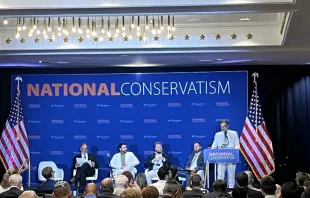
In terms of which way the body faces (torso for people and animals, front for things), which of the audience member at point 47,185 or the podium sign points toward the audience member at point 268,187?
the podium sign

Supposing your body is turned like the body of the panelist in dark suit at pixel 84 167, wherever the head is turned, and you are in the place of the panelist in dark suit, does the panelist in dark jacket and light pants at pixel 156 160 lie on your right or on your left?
on your left

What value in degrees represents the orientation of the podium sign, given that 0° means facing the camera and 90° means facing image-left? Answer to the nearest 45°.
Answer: approximately 0°

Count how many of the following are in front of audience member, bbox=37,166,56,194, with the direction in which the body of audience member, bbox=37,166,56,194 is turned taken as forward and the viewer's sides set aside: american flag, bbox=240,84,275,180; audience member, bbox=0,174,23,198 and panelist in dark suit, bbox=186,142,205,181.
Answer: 2

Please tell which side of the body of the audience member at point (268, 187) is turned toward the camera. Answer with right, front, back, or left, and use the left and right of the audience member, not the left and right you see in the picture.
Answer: back

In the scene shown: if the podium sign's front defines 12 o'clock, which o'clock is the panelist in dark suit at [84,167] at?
The panelist in dark suit is roughly at 3 o'clock from the podium sign.

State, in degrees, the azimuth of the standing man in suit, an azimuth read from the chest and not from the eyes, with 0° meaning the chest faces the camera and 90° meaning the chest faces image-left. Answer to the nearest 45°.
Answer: approximately 0°

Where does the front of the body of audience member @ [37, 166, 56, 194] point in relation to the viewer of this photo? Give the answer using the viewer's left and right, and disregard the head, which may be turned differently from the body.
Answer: facing away from the viewer and to the right of the viewer
